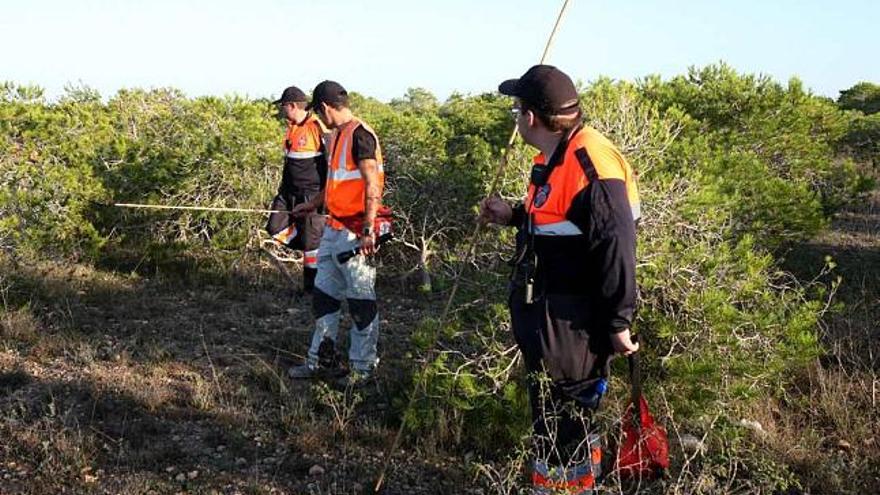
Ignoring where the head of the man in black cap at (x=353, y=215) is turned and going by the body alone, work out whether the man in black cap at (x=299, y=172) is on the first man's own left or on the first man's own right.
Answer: on the first man's own right

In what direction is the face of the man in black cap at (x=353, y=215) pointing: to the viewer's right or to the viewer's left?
to the viewer's left

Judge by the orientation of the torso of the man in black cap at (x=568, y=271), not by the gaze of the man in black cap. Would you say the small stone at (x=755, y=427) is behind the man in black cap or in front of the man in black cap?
behind

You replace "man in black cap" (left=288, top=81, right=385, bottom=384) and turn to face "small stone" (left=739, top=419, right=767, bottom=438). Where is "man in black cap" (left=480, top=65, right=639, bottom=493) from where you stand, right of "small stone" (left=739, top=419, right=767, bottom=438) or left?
right

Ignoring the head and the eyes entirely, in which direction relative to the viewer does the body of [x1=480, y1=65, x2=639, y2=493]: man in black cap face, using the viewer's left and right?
facing the viewer and to the left of the viewer

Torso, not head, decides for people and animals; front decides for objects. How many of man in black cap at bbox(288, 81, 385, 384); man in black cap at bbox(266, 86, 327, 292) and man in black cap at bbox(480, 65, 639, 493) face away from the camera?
0

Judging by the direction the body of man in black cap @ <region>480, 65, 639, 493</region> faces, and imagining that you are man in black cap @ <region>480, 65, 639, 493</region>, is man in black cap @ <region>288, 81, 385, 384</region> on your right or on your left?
on your right

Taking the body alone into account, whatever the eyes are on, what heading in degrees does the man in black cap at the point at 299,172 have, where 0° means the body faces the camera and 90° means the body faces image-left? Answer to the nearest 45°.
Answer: approximately 45°

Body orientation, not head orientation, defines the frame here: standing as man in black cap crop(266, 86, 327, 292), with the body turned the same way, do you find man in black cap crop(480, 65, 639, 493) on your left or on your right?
on your left

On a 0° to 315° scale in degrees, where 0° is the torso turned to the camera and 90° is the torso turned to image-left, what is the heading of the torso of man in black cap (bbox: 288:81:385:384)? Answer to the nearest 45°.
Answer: approximately 45°

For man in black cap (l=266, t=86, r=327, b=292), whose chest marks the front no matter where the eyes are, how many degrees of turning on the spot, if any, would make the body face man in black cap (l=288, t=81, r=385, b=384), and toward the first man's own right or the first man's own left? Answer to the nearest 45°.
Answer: approximately 45° to the first man's own left
